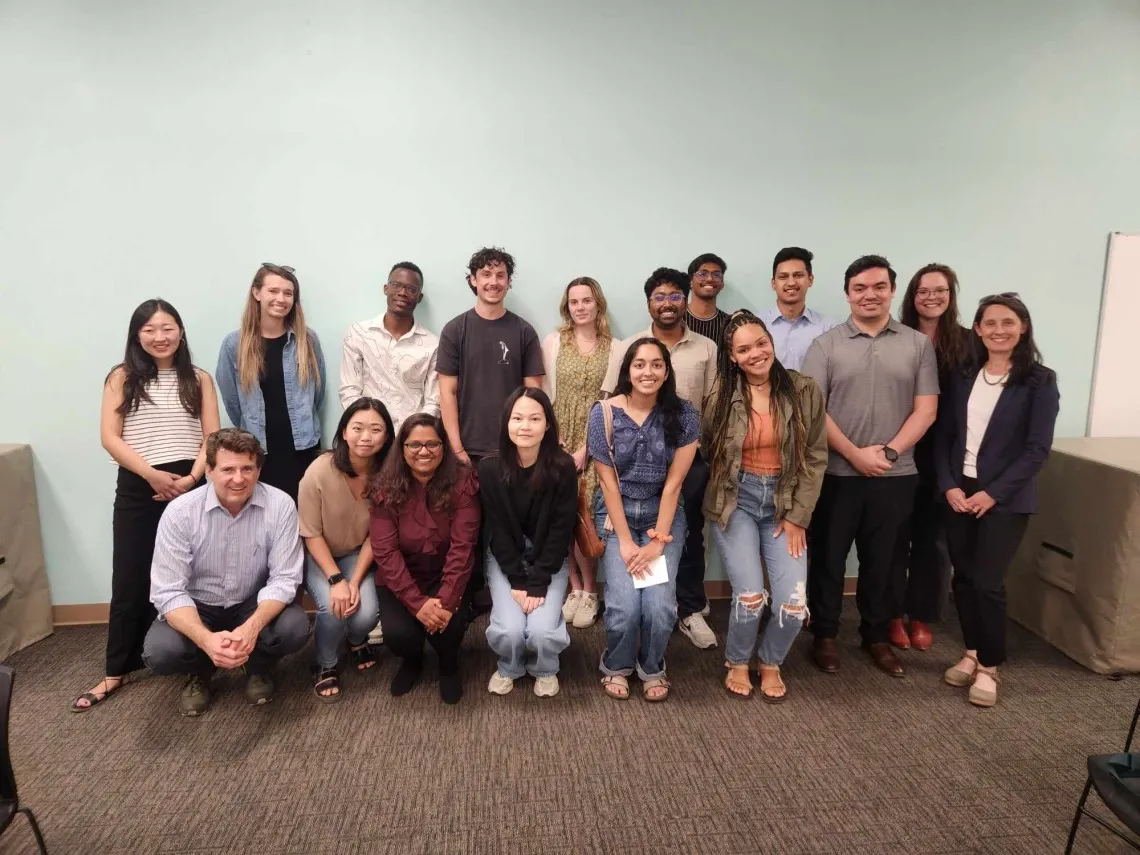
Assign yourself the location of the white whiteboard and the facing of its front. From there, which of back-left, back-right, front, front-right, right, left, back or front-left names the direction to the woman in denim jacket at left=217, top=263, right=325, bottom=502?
front-right

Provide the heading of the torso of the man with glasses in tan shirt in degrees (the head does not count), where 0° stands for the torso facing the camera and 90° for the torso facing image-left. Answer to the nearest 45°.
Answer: approximately 0°

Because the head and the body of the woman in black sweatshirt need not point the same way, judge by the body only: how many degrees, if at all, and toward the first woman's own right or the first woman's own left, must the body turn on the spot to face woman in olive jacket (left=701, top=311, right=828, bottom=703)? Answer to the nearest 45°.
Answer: approximately 90° to the first woman's own left

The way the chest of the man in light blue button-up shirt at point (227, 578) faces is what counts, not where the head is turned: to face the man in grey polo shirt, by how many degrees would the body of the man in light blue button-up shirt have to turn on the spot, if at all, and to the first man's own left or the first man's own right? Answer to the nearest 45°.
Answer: approximately 45° to the first man's own left

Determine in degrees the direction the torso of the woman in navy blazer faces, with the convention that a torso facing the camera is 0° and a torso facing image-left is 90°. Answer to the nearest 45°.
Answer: approximately 45°
